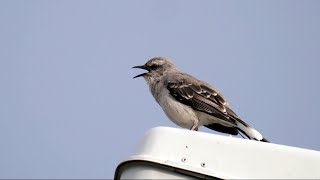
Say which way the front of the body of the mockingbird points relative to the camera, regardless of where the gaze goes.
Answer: to the viewer's left
